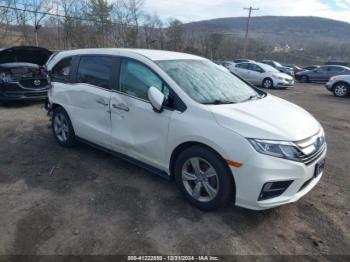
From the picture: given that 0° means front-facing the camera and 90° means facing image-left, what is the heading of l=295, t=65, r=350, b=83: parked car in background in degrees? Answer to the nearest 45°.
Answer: approximately 90°

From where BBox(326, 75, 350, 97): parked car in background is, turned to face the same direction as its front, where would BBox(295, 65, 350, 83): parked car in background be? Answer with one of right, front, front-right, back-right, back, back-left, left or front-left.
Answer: right

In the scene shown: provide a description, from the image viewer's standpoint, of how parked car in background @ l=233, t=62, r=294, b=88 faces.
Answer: facing the viewer and to the right of the viewer

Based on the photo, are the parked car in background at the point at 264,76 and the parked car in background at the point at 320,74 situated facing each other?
no

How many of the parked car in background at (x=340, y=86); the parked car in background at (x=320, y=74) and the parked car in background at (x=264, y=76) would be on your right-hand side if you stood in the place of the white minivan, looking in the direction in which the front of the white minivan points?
0

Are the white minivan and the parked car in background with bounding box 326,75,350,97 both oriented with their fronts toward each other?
no

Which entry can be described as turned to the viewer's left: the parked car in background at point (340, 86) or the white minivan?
the parked car in background

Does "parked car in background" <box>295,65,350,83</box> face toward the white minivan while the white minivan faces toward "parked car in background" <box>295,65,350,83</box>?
no

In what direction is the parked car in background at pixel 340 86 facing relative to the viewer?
to the viewer's left

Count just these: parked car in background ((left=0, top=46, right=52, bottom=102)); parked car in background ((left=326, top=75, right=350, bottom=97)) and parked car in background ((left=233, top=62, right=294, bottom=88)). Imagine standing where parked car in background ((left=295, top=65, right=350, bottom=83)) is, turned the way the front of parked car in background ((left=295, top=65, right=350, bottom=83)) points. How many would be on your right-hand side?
0

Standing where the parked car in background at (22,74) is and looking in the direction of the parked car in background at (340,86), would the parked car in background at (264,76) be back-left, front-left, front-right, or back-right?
front-left

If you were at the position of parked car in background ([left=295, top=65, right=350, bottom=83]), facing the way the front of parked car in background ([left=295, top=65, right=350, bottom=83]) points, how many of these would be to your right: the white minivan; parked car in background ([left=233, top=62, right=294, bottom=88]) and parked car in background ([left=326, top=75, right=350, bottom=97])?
0

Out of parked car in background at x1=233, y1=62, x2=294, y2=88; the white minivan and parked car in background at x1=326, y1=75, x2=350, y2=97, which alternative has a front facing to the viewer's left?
parked car in background at x1=326, y1=75, x2=350, y2=97
